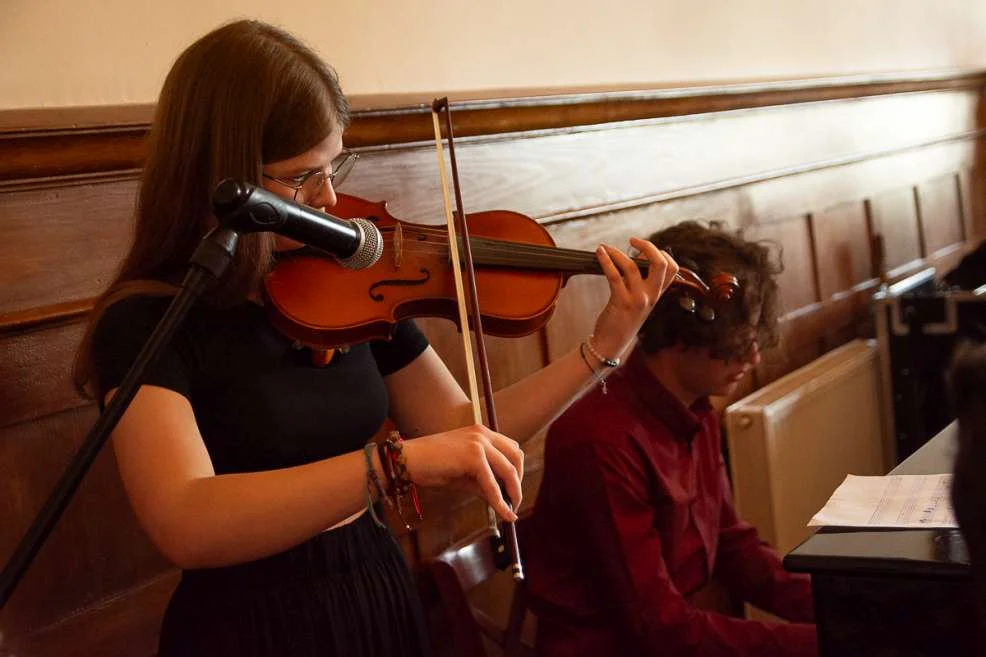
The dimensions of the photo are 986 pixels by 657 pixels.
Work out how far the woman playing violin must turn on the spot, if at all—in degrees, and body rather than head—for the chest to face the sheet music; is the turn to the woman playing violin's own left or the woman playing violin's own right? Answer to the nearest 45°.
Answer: approximately 45° to the woman playing violin's own left

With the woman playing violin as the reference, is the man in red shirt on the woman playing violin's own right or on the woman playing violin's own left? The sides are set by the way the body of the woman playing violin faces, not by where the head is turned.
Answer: on the woman playing violin's own left

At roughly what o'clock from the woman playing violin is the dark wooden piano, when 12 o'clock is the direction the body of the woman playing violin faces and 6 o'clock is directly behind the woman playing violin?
The dark wooden piano is roughly at 11 o'clock from the woman playing violin.

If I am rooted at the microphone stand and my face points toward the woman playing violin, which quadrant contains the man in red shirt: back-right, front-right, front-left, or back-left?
front-right
